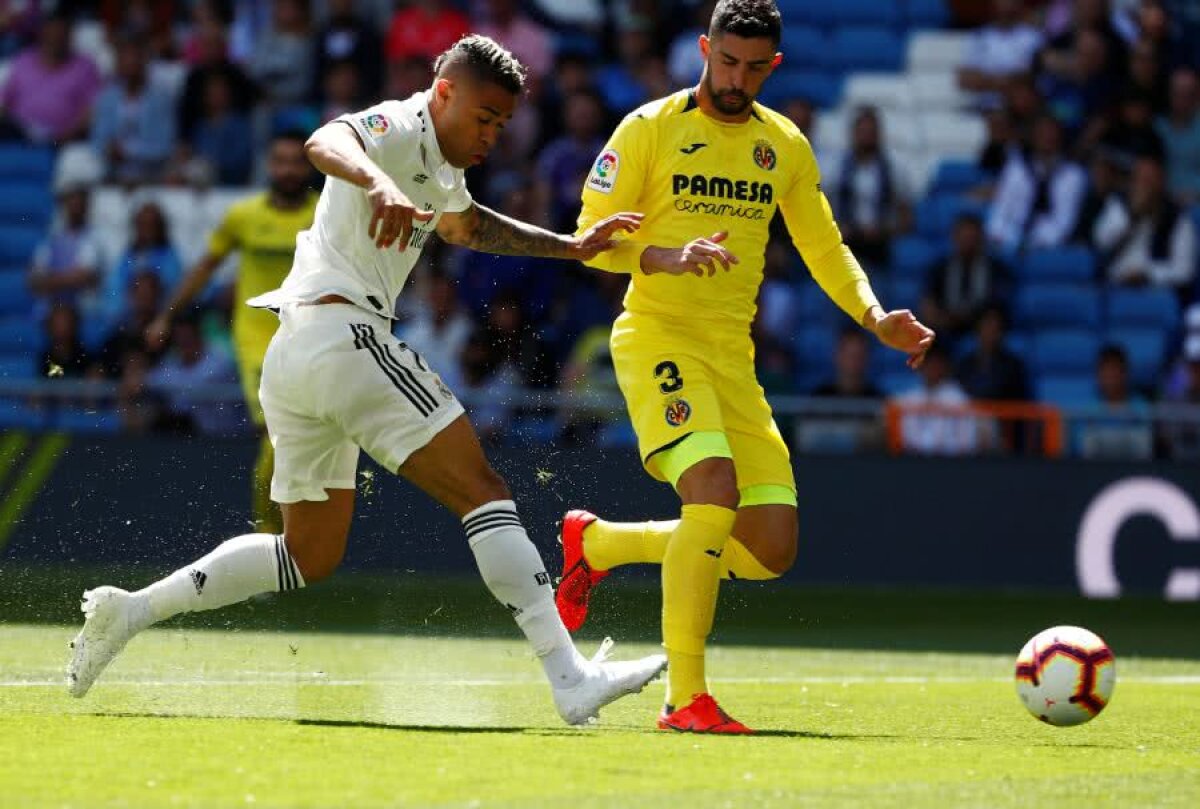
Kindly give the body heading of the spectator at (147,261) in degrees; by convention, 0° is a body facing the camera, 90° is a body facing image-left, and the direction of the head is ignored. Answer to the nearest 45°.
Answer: approximately 0°

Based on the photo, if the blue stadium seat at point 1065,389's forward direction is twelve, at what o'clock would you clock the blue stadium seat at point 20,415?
the blue stadium seat at point 20,415 is roughly at 2 o'clock from the blue stadium seat at point 1065,389.

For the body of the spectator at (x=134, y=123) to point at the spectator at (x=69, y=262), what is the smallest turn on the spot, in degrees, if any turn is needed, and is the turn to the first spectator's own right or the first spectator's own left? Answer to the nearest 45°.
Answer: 0° — they already face them

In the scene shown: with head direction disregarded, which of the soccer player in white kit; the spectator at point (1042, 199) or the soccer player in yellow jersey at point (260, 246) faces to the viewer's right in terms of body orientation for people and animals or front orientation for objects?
the soccer player in white kit

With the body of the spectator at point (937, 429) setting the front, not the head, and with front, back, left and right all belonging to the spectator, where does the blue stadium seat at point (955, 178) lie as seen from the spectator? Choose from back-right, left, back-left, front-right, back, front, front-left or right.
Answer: back

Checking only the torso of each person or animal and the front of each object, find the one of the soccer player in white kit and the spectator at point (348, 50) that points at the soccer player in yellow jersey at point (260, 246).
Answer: the spectator

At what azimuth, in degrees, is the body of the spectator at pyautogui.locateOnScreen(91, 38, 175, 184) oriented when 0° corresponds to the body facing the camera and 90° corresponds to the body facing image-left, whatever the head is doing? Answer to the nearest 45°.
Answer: approximately 0°

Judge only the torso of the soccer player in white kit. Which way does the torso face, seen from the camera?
to the viewer's right
